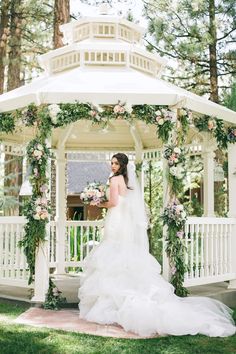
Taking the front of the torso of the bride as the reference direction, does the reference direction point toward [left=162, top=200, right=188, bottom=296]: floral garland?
no

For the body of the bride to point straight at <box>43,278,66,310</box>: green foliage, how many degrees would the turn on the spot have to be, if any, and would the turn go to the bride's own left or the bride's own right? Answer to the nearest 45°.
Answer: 0° — they already face it

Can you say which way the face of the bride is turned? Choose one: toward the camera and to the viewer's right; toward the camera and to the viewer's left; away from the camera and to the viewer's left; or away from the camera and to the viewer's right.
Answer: toward the camera and to the viewer's left
